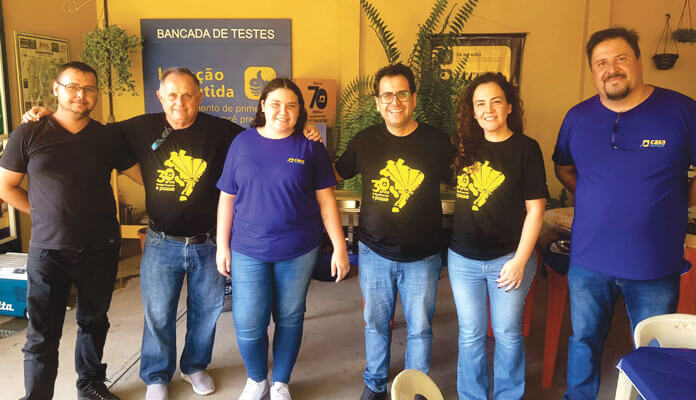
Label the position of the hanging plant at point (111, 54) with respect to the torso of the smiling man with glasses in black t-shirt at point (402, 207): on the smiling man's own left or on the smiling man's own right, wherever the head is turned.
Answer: on the smiling man's own right

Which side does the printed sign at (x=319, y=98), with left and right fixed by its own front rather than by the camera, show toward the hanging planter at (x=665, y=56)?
left

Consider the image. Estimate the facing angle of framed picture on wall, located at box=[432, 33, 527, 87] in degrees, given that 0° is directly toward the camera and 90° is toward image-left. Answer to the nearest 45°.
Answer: approximately 0°

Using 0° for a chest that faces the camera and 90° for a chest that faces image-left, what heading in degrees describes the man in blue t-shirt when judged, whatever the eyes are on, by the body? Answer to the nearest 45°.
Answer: approximately 0°
